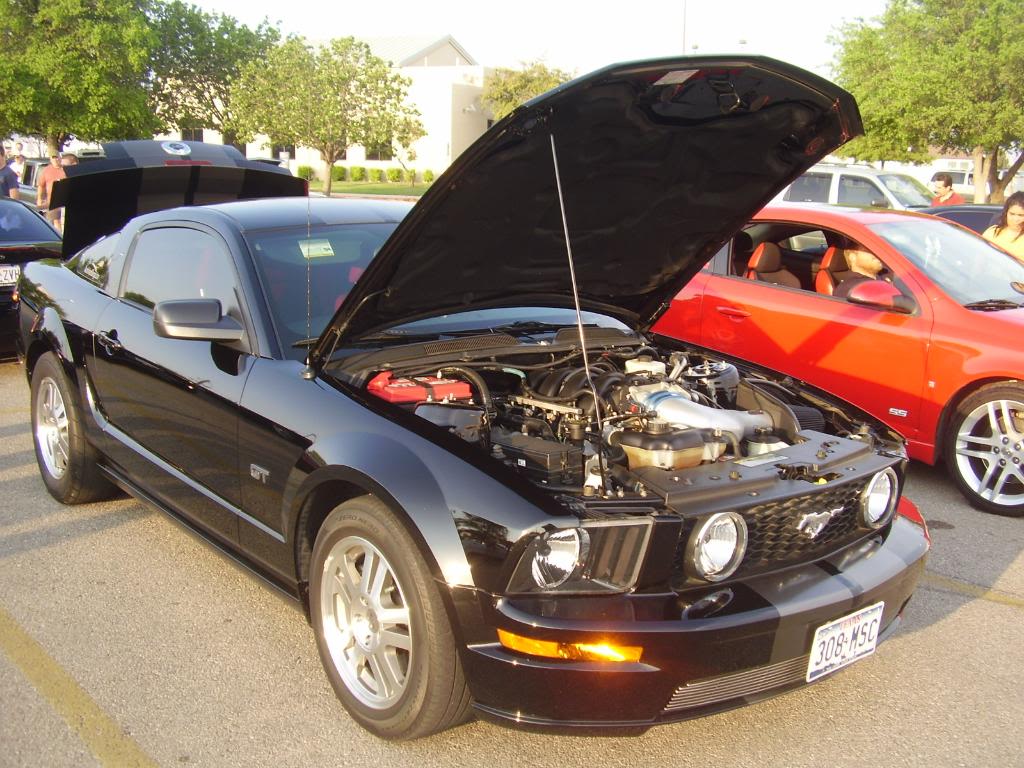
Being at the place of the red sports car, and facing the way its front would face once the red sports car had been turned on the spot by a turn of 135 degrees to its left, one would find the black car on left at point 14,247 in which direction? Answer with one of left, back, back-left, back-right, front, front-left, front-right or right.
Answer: left

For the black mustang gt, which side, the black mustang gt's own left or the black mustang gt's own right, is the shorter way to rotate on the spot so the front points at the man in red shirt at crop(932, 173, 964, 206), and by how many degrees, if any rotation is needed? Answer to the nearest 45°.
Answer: approximately 90° to the black mustang gt's own left

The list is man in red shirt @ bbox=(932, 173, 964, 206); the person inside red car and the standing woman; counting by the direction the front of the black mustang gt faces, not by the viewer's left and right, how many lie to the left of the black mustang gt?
3

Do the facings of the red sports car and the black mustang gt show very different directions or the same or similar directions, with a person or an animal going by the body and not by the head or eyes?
same or similar directions

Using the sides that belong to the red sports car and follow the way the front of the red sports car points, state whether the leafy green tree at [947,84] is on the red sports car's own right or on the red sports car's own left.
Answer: on the red sports car's own left

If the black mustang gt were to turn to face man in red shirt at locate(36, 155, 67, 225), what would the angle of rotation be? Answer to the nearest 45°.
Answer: approximately 180°

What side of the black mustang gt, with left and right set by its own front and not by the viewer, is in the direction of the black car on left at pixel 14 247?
back

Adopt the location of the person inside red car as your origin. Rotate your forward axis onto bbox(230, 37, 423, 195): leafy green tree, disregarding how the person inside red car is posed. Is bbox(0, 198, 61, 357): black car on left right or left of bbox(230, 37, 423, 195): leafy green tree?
left

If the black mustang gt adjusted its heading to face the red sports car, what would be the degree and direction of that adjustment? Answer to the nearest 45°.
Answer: approximately 90° to its left

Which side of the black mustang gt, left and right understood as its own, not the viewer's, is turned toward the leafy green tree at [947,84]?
left

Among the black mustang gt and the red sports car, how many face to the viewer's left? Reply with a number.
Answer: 0

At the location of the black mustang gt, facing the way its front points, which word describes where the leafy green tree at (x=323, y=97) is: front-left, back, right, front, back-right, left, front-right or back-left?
back-left

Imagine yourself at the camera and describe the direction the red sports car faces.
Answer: facing the viewer and to the right of the viewer
